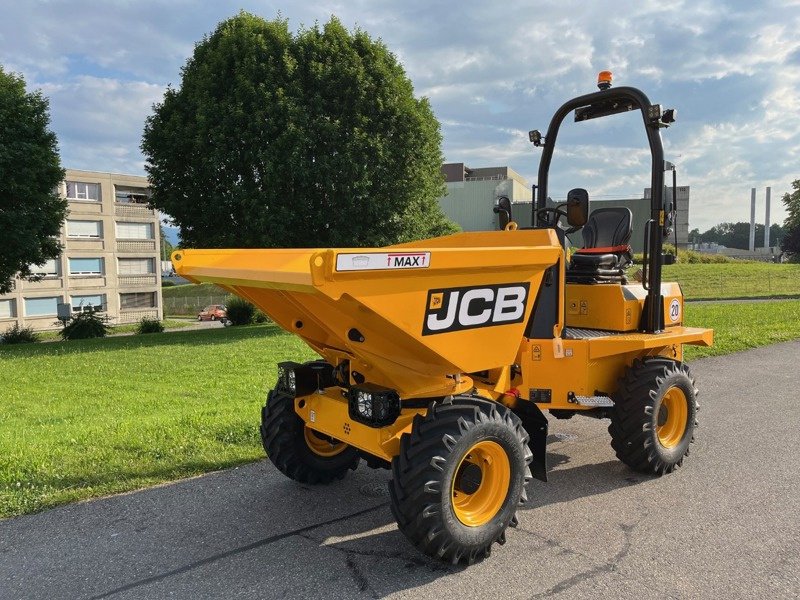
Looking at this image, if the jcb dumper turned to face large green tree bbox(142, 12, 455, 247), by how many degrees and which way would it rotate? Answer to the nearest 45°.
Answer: approximately 135° to its right

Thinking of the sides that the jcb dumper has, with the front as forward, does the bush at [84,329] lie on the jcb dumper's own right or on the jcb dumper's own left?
on the jcb dumper's own right

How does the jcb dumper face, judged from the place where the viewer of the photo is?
facing the viewer and to the left of the viewer

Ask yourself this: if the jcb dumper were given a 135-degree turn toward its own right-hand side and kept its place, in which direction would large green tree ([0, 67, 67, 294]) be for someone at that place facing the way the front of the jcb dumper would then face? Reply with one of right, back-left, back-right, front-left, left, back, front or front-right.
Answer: front-left

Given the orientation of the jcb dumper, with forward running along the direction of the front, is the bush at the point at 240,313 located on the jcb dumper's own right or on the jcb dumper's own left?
on the jcb dumper's own right
